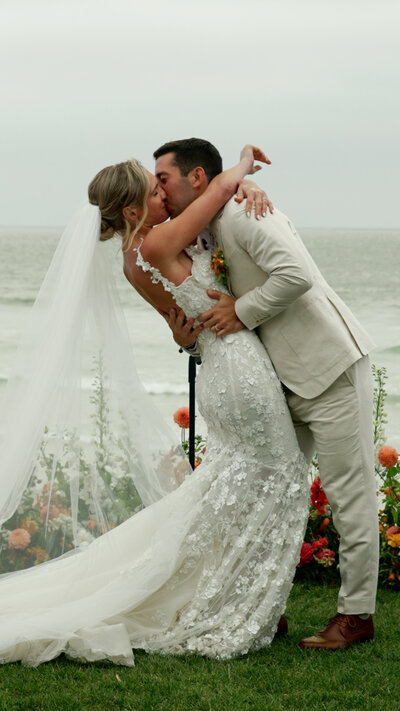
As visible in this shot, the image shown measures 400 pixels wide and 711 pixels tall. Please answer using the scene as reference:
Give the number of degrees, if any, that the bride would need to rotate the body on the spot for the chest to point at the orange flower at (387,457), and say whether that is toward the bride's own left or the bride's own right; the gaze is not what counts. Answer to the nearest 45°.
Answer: approximately 45° to the bride's own left

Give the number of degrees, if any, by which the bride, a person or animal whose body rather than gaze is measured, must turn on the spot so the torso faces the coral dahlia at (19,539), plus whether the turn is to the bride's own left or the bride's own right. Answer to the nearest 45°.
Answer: approximately 180°

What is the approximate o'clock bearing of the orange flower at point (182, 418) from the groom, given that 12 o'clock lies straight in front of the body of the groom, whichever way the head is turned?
The orange flower is roughly at 2 o'clock from the groom.

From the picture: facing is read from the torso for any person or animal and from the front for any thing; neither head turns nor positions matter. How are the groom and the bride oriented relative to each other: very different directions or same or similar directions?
very different directions

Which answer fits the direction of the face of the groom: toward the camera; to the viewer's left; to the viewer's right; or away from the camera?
to the viewer's left

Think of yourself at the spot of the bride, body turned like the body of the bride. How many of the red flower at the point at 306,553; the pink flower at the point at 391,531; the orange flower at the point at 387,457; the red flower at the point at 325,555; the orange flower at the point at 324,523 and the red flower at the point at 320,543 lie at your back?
0

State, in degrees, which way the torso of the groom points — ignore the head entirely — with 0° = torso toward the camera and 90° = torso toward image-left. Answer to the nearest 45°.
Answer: approximately 90°

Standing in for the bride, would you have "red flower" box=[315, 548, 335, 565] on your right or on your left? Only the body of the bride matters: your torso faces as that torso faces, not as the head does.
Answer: on your left

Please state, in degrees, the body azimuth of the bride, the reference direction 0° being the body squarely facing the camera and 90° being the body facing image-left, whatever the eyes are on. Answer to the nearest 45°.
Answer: approximately 270°

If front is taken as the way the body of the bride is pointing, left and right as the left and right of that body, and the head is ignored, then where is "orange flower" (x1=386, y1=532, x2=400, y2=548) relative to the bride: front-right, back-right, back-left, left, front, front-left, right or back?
front-left
